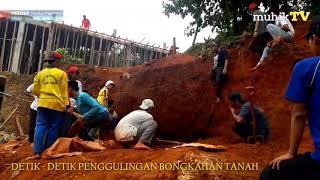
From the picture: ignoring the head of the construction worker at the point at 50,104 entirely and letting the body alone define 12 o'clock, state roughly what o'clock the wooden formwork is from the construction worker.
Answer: The wooden formwork is roughly at 12 o'clock from the construction worker.

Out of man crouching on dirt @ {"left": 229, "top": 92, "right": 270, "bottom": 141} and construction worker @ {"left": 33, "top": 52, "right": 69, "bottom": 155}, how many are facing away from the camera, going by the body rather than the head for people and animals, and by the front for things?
1

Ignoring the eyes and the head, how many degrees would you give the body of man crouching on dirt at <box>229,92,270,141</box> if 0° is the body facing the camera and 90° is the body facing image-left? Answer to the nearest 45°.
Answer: approximately 90°

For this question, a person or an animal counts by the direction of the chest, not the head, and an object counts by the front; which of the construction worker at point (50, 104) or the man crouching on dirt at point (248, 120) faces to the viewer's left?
the man crouching on dirt

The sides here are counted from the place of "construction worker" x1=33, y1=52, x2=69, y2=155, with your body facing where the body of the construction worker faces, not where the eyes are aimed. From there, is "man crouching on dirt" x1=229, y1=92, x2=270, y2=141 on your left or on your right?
on your right

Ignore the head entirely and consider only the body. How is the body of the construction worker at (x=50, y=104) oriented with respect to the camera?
away from the camera
